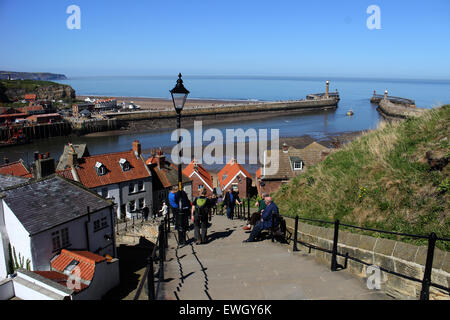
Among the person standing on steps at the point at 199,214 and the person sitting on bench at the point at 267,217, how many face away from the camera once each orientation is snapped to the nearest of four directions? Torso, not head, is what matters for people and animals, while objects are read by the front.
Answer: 1

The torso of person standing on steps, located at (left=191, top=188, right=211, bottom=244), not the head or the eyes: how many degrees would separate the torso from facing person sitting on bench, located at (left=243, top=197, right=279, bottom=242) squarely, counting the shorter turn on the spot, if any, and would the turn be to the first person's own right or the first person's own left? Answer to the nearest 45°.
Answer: approximately 135° to the first person's own right

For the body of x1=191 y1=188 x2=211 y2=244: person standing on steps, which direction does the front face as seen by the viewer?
away from the camera

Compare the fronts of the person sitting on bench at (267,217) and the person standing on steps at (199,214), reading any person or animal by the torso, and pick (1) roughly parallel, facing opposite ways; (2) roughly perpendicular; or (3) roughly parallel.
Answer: roughly perpendicular

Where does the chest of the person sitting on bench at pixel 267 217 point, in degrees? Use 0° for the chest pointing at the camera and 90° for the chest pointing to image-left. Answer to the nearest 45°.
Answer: approximately 90°
